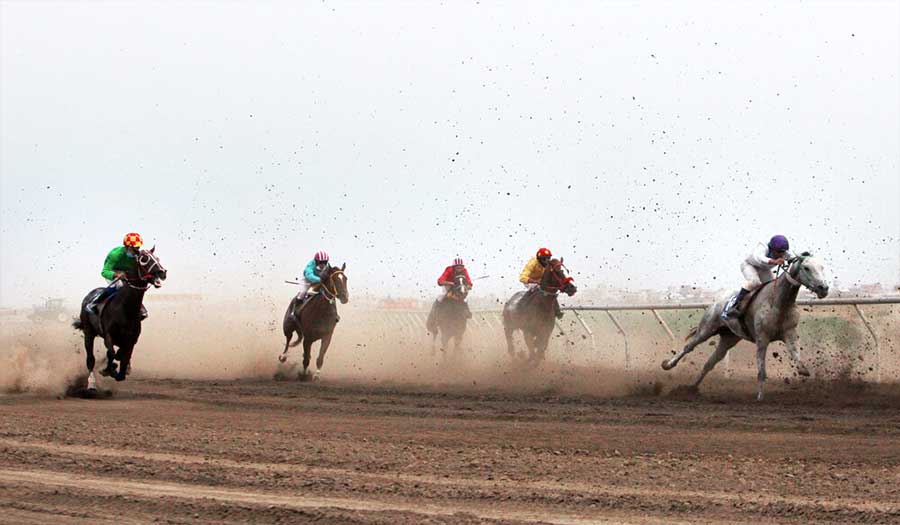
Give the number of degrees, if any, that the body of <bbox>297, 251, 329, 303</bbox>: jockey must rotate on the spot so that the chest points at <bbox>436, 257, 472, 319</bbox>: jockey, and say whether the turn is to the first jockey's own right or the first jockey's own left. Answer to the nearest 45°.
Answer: approximately 90° to the first jockey's own left

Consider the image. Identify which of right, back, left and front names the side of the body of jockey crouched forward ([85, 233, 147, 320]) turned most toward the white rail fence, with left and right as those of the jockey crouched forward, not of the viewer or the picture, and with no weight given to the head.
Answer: left

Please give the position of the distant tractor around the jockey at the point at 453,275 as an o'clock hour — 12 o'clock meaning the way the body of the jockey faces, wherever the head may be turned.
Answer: The distant tractor is roughly at 6 o'clock from the jockey.

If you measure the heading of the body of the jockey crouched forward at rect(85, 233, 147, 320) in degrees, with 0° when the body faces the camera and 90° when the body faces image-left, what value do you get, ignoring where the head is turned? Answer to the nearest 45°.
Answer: approximately 315°

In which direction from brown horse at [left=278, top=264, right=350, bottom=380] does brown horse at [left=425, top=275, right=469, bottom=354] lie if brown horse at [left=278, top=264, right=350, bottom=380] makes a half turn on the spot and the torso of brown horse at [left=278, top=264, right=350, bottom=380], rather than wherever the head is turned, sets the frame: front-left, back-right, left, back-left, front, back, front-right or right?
right

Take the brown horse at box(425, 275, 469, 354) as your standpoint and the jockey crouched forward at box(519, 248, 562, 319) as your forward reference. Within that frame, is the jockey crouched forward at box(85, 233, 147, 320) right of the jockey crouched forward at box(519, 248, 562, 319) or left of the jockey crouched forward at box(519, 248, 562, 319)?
right

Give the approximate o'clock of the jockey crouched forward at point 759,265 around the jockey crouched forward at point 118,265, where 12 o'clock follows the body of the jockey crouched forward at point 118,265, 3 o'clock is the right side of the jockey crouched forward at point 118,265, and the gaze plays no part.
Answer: the jockey crouched forward at point 759,265 is roughly at 11 o'clock from the jockey crouched forward at point 118,265.

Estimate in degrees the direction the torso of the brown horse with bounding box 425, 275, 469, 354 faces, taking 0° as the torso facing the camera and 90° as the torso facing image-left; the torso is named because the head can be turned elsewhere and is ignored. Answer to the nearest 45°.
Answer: approximately 315°
